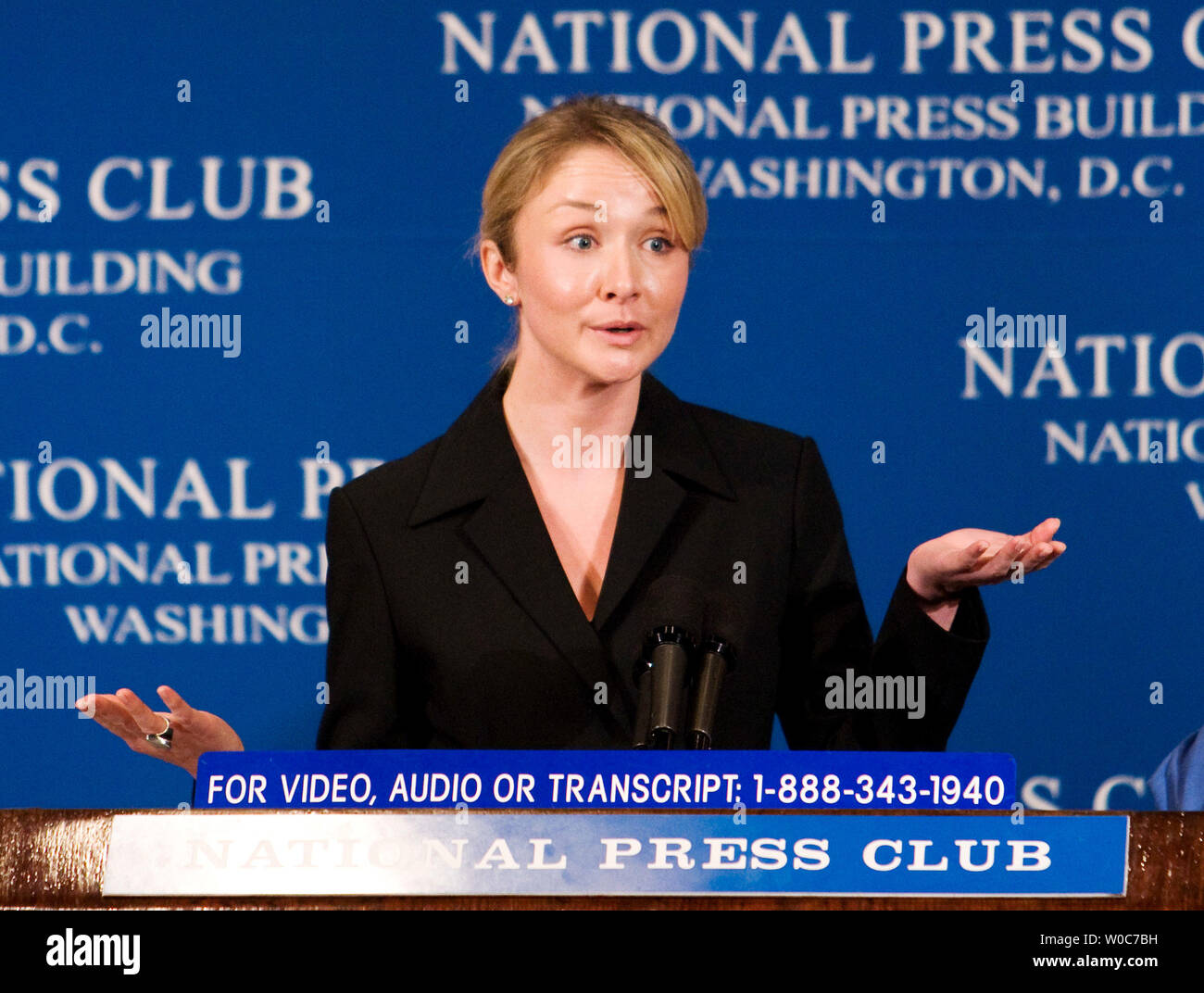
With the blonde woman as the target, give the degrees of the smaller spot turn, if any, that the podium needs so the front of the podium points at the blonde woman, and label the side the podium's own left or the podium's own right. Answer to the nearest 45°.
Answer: approximately 180°

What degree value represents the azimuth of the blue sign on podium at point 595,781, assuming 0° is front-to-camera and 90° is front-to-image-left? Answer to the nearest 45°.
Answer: approximately 0°

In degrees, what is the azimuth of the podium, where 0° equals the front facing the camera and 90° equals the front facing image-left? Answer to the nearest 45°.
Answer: approximately 0°

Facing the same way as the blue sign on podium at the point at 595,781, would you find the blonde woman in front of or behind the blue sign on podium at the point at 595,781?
behind
